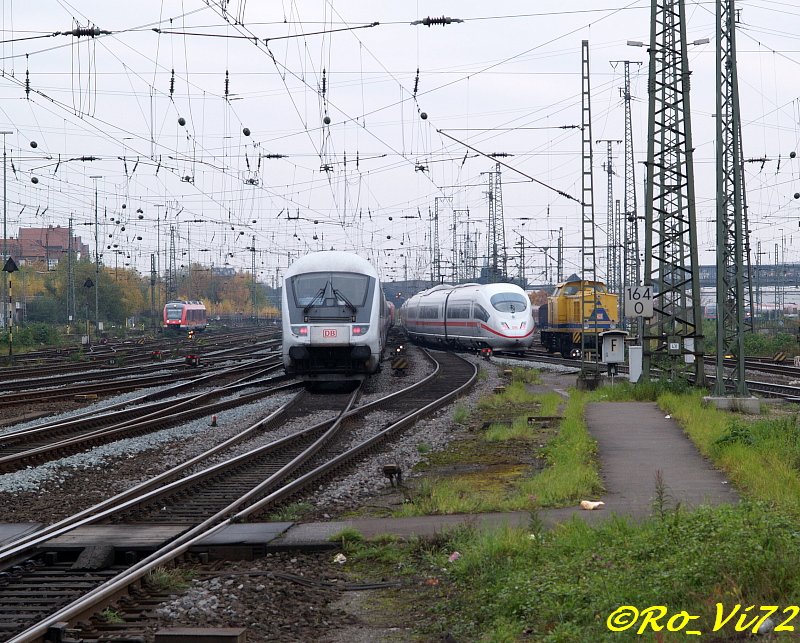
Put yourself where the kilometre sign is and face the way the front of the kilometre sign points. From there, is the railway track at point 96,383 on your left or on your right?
on your right

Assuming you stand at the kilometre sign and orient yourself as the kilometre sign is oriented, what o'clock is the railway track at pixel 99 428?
The railway track is roughly at 2 o'clock from the kilometre sign.

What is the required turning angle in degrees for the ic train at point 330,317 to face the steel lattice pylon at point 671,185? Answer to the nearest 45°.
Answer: approximately 45° to its left

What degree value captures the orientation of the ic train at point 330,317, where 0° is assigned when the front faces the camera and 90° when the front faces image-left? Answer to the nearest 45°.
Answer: approximately 0°

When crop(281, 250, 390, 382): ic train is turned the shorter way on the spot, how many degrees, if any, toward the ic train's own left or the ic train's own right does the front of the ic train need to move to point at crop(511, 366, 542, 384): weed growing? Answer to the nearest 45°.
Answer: approximately 135° to the ic train's own left

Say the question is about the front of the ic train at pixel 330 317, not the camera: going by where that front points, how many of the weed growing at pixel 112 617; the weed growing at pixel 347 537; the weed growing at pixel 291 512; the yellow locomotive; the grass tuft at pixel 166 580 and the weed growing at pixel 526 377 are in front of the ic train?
4

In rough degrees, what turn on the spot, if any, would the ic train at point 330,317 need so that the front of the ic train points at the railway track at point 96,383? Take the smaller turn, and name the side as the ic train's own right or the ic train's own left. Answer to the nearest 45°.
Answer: approximately 135° to the ic train's own right

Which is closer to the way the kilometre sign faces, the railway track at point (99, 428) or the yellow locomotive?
the railway track

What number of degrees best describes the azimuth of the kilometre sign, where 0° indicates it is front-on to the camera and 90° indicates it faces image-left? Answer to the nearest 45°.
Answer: approximately 0°
